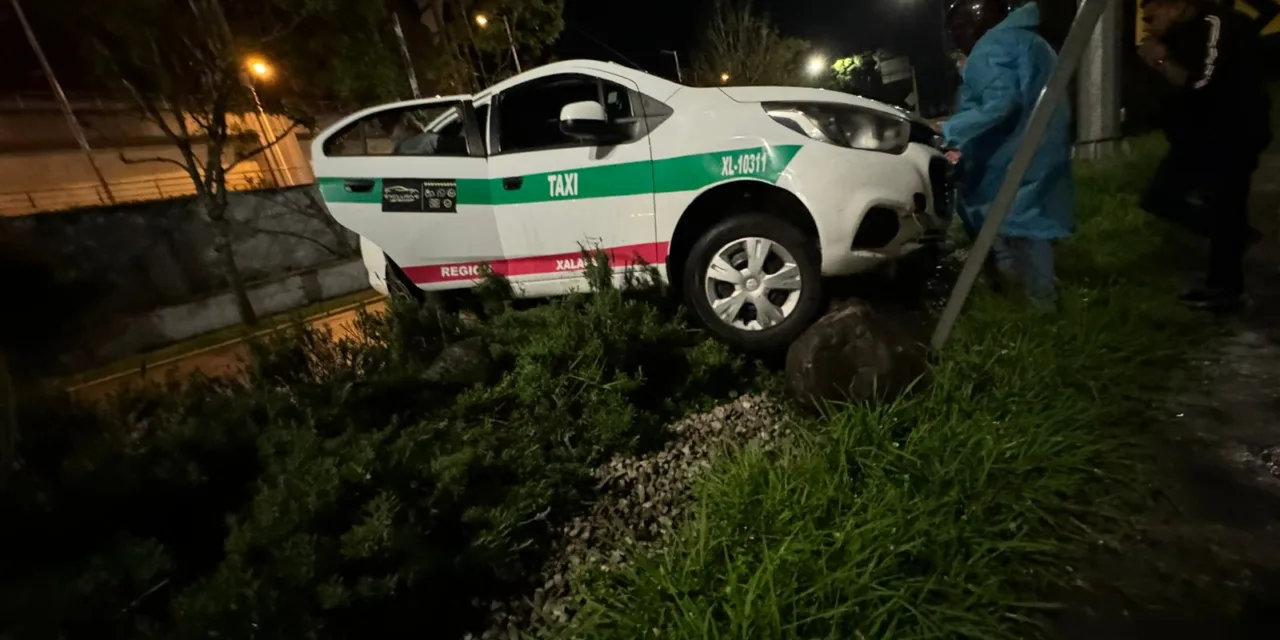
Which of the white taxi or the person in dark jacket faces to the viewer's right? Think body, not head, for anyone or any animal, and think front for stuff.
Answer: the white taxi

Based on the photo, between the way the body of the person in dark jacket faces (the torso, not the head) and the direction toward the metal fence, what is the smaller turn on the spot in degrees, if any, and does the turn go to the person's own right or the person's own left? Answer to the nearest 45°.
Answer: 0° — they already face it

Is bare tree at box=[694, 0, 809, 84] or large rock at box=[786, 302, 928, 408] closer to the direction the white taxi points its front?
the large rock

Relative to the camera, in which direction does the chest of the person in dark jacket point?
to the viewer's left

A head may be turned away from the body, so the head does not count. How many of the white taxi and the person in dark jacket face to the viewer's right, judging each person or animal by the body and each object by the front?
1

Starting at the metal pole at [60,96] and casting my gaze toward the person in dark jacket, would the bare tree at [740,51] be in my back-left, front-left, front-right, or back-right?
front-left

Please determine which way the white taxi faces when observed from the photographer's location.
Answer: facing to the right of the viewer

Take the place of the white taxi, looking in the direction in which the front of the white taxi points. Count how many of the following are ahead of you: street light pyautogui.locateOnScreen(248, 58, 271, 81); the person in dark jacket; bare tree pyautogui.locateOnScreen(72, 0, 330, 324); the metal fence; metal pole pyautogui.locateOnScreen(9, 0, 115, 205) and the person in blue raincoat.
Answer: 2

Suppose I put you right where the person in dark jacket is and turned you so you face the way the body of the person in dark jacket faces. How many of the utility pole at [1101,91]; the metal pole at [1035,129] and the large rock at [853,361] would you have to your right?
1
